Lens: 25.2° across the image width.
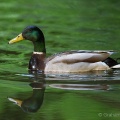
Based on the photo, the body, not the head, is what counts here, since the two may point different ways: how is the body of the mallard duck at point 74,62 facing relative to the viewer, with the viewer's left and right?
facing to the left of the viewer
